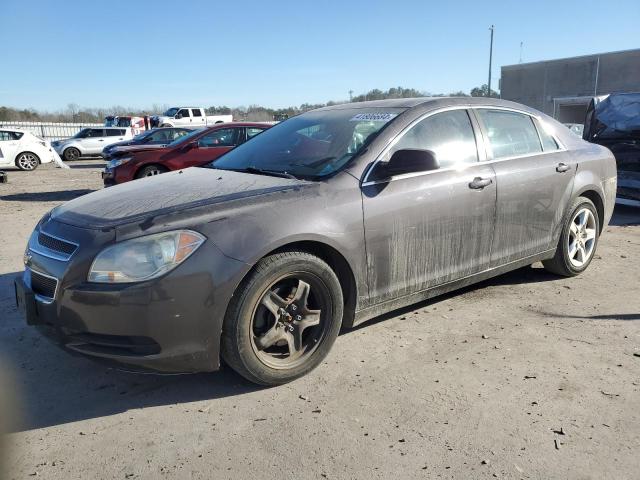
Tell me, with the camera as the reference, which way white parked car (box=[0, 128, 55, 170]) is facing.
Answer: facing to the left of the viewer

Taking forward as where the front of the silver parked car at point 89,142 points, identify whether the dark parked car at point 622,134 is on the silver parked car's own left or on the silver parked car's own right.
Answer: on the silver parked car's own left

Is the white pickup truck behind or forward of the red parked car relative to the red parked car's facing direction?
behind

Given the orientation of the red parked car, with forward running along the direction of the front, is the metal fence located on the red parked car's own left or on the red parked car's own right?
on the red parked car's own right

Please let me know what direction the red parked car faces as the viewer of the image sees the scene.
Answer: facing the viewer and to the left of the viewer

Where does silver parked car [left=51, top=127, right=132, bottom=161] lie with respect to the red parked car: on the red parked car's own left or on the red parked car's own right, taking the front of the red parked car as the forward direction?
on the red parked car's own right

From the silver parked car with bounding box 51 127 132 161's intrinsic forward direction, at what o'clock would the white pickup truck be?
The white pickup truck is roughly at 4 o'clock from the silver parked car.

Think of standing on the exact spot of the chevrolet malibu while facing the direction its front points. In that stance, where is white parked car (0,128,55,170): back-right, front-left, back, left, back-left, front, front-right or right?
right

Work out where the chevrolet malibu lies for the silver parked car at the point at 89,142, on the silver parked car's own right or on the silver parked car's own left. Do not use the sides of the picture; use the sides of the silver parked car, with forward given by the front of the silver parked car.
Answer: on the silver parked car's own left

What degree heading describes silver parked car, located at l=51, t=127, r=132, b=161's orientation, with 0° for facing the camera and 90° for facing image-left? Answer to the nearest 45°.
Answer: approximately 90°

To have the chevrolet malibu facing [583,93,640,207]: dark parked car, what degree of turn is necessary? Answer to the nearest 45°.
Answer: approximately 180°

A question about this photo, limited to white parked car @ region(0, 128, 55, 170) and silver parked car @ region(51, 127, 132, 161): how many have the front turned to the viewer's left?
2

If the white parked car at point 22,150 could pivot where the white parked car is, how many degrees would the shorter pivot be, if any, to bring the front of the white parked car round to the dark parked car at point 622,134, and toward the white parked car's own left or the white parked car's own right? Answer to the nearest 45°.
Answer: approximately 135° to the white parked car's own left
